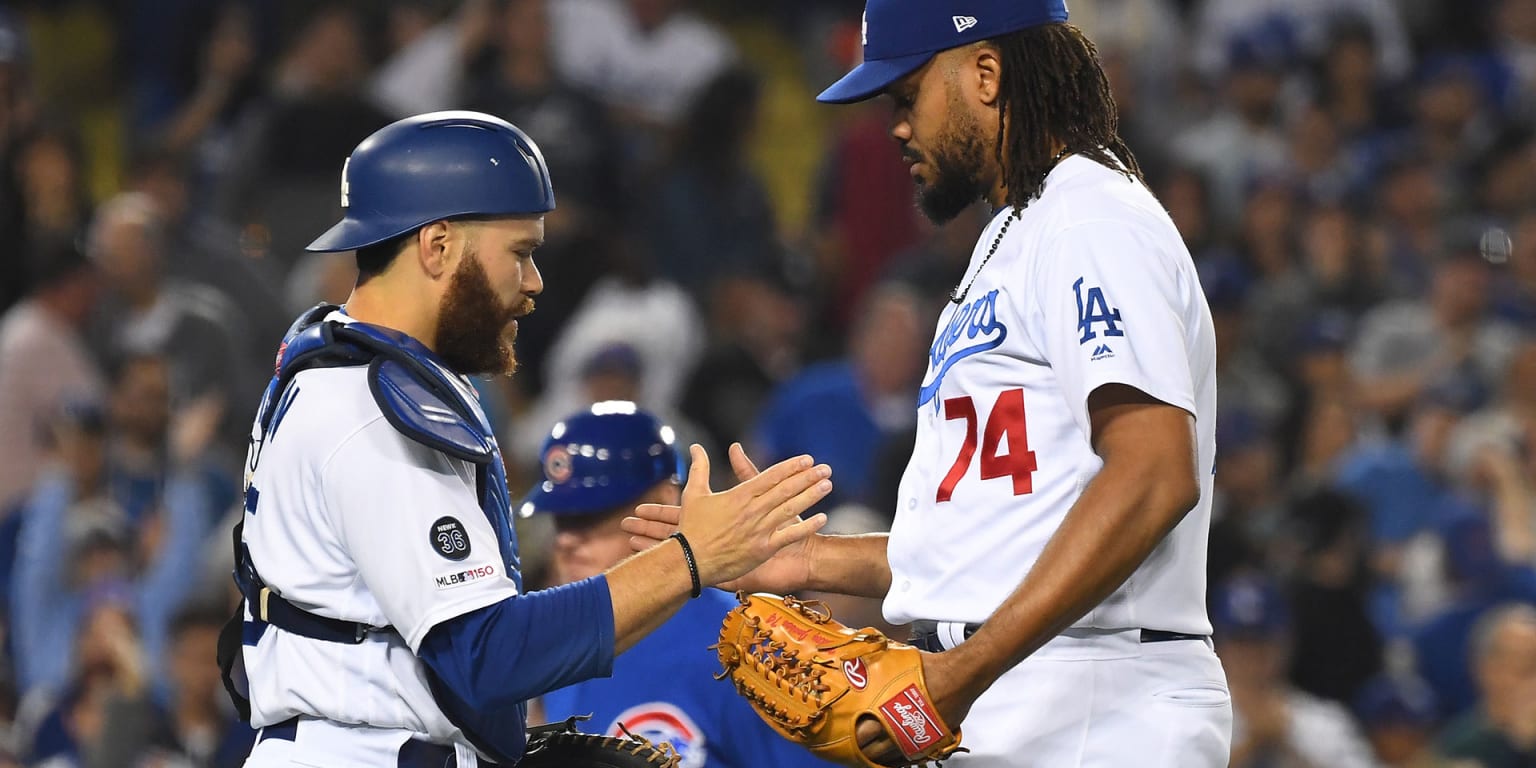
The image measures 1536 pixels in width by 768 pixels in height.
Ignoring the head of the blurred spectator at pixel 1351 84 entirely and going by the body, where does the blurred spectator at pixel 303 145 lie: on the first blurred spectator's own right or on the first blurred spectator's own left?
on the first blurred spectator's own right

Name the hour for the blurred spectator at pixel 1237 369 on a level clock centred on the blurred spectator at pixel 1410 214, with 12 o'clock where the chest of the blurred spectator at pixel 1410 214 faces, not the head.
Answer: the blurred spectator at pixel 1237 369 is roughly at 1 o'clock from the blurred spectator at pixel 1410 214.

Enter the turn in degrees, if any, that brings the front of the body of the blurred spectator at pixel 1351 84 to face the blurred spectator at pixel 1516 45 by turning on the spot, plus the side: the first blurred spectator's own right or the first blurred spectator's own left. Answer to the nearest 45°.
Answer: approximately 135° to the first blurred spectator's own left
